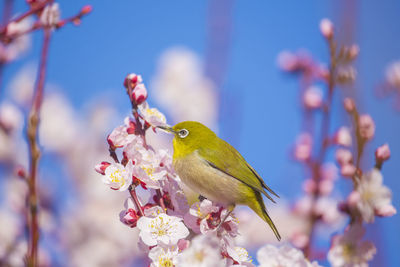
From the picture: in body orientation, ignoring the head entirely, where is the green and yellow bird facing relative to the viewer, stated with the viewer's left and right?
facing to the left of the viewer
